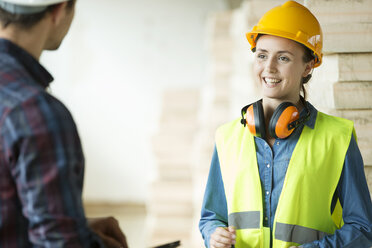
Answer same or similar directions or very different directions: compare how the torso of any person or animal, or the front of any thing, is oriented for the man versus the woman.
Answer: very different directions

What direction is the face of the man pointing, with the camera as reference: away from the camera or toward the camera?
away from the camera

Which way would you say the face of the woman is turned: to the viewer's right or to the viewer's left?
to the viewer's left

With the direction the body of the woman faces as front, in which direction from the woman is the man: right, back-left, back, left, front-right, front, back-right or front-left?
front

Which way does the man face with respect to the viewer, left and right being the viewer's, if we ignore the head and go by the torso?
facing away from the viewer and to the right of the viewer

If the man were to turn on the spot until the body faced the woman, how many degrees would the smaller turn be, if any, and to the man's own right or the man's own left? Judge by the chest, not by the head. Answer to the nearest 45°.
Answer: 0° — they already face them
